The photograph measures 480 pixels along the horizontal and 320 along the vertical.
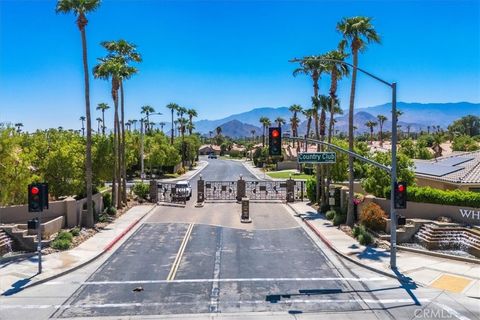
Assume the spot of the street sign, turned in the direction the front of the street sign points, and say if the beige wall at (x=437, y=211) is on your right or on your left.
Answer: on your left

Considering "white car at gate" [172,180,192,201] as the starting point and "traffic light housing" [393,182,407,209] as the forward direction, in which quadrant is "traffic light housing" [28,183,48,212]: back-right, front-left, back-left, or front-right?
front-right

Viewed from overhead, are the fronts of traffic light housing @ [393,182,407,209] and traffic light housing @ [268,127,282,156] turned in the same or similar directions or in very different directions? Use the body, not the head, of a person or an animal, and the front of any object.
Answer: same or similar directions

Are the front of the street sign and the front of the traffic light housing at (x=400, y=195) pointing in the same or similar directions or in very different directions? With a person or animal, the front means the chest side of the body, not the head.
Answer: same or similar directions

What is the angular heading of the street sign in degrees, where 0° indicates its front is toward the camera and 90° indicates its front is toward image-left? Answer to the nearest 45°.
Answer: approximately 0°

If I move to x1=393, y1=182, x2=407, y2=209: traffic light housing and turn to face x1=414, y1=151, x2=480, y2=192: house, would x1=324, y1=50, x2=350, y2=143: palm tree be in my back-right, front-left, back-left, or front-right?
front-left

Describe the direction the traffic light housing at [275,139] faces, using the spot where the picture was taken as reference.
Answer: facing the viewer

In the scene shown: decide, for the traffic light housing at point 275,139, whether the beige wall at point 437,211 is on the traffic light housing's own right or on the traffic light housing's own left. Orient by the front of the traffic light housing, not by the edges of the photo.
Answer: on the traffic light housing's own left

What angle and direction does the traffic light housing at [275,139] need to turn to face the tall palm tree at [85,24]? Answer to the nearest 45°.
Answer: approximately 135° to its right

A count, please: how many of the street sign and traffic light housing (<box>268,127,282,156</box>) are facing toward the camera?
2

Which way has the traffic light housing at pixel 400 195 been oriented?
toward the camera

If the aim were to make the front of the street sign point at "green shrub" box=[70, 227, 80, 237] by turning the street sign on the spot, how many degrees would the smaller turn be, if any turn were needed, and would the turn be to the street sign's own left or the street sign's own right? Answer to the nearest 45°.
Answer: approximately 90° to the street sign's own right

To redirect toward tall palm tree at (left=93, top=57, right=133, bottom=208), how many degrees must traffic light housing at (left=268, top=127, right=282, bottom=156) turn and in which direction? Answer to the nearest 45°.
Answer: approximately 135° to its right
